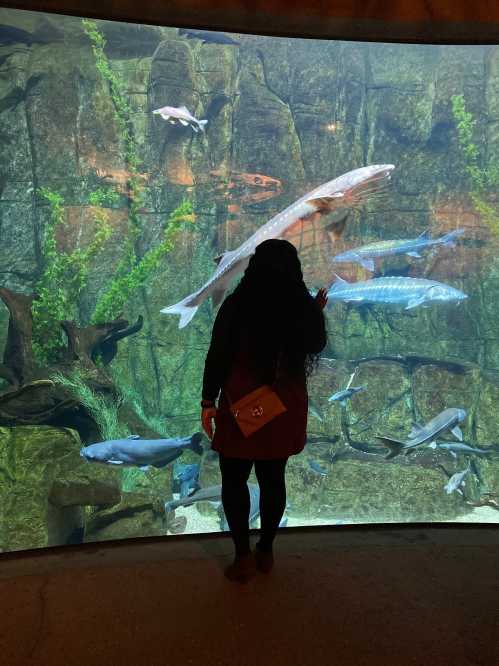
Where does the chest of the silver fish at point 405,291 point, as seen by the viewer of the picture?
to the viewer's right

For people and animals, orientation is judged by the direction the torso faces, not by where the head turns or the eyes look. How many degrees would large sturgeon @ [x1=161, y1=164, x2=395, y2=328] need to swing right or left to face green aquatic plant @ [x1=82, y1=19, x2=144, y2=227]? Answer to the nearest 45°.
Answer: approximately 135° to its left

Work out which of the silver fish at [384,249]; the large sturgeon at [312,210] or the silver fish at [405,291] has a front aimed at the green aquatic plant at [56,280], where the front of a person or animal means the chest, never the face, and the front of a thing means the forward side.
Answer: the silver fish at [384,249]

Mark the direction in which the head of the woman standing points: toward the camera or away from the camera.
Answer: away from the camera

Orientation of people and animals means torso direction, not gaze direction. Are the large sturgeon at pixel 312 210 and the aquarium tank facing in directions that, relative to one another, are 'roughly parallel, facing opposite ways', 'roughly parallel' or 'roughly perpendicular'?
roughly perpendicular

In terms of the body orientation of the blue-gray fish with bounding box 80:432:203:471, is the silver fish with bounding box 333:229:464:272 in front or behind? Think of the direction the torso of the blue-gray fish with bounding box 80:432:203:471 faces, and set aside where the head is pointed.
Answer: behind

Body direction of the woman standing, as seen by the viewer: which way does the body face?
away from the camera

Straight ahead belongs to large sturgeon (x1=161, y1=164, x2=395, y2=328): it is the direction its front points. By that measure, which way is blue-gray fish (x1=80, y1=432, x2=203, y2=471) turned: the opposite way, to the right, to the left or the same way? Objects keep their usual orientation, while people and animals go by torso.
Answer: the opposite way

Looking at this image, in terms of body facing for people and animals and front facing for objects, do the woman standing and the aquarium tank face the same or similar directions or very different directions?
very different directions

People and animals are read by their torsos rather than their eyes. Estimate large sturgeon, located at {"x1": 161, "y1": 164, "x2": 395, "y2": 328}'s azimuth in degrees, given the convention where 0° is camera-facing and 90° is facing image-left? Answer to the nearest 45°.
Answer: approximately 270°

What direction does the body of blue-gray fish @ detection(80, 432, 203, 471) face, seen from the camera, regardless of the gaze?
to the viewer's left

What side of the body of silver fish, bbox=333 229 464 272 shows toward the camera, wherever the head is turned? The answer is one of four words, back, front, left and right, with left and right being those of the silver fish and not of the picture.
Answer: left
